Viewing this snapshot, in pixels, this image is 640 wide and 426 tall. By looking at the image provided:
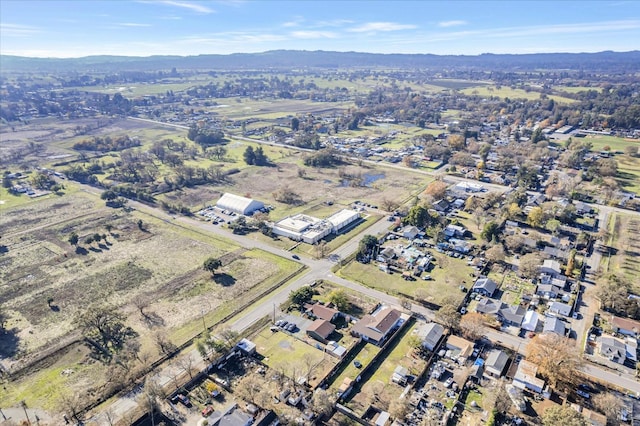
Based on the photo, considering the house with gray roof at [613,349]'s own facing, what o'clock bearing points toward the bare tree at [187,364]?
The bare tree is roughly at 12 o'clock from the house with gray roof.

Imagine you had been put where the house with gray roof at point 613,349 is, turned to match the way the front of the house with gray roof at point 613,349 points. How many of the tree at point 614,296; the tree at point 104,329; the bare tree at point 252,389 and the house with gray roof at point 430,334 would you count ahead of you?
3

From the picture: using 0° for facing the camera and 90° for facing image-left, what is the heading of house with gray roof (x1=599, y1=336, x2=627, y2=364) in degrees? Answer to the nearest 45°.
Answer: approximately 45°

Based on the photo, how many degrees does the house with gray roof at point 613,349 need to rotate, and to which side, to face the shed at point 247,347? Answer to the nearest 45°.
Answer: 0° — it already faces it

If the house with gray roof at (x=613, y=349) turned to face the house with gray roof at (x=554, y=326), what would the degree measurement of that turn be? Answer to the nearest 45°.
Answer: approximately 45° to its right

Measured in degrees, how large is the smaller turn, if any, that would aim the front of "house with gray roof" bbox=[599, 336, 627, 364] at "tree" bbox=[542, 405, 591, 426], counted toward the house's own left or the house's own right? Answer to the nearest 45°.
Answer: approximately 45° to the house's own left

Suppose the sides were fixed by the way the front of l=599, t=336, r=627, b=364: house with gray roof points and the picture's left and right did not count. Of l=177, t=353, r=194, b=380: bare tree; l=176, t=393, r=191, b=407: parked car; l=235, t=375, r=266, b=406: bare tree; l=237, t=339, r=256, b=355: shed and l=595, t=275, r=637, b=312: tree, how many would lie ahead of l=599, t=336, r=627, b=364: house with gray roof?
4

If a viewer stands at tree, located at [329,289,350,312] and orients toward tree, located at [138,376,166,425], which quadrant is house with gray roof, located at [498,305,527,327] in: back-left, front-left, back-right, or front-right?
back-left

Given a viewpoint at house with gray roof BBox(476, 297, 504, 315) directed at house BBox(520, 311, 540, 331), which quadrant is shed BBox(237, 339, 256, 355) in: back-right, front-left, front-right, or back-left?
back-right

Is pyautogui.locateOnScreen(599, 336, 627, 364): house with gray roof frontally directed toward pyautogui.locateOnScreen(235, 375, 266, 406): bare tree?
no

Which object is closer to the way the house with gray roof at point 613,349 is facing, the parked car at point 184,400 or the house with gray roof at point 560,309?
the parked car
